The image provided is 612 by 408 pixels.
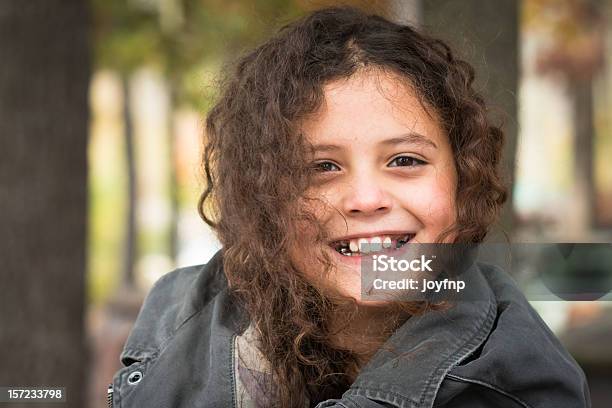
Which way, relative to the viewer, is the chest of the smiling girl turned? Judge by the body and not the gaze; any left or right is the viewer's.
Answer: facing the viewer

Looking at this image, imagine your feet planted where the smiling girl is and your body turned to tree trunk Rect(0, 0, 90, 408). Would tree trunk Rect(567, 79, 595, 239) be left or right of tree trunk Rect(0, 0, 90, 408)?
right

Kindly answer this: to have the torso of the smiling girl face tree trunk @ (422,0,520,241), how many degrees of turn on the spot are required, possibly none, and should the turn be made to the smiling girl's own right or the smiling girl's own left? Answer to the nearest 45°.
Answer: approximately 135° to the smiling girl's own left

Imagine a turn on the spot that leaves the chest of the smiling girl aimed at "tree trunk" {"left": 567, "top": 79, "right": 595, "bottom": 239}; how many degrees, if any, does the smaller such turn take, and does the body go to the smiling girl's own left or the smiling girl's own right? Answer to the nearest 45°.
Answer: approximately 180°

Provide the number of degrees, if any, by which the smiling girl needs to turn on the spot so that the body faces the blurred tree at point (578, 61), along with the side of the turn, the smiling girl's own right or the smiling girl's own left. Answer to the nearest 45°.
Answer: approximately 180°

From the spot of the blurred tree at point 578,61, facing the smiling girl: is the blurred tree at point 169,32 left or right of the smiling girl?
right
